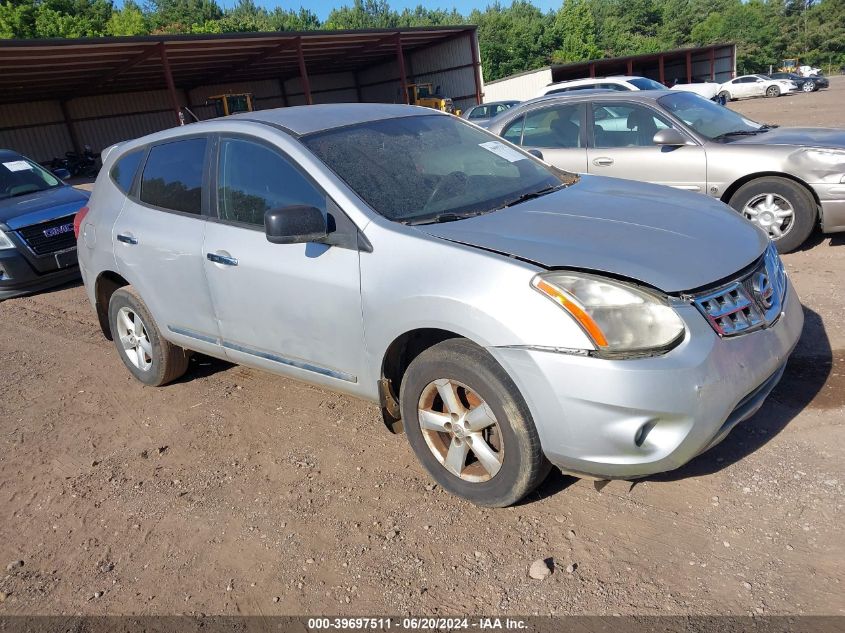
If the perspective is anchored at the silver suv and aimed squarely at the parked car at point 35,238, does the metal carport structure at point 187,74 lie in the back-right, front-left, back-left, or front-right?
front-right

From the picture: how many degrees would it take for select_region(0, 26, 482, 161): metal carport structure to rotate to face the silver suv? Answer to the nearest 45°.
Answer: approximately 45° to its right

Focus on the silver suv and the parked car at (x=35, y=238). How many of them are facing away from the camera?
0

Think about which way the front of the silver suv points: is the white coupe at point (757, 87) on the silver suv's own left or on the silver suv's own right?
on the silver suv's own left

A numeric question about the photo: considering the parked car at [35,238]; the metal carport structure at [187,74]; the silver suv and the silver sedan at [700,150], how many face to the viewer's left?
0

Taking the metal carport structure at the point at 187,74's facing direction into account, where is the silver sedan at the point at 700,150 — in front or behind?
in front

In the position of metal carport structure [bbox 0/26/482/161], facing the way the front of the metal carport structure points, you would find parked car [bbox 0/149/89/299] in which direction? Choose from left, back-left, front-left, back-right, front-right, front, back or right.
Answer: front-right

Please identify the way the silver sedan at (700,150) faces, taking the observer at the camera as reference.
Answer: facing the viewer and to the right of the viewer

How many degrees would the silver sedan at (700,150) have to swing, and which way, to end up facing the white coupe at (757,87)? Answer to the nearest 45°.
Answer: approximately 135° to its left

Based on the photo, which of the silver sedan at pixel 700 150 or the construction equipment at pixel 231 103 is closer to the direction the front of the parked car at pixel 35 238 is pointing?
the silver sedan

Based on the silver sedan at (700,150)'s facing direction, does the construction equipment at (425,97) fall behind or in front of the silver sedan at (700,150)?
behind

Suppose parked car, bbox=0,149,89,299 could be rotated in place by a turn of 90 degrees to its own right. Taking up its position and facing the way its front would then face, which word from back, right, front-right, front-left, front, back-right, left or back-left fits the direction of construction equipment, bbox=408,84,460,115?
back

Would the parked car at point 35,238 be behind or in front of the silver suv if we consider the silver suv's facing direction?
behind

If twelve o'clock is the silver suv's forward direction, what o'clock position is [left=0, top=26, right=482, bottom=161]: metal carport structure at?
The metal carport structure is roughly at 7 o'clock from the silver suv.

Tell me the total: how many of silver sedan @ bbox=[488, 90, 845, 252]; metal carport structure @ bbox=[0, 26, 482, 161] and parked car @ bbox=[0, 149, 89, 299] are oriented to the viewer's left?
0
